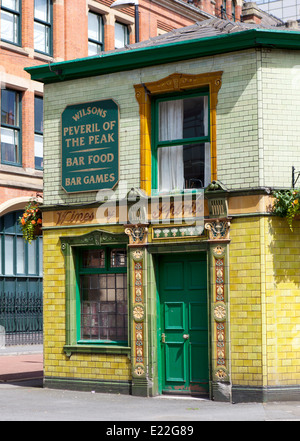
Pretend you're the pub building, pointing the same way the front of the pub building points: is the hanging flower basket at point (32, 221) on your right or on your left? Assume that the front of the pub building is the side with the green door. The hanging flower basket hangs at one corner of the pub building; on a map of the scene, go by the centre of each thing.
on your right

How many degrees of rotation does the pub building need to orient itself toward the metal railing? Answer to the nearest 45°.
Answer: approximately 135° to its right

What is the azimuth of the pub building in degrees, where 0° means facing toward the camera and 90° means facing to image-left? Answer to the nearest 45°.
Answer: approximately 45°
